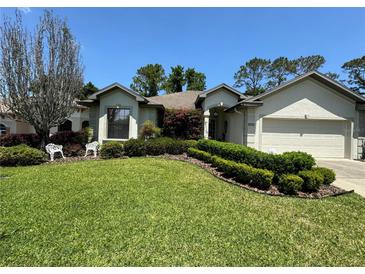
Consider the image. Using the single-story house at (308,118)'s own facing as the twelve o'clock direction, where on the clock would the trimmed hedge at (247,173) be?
The trimmed hedge is roughly at 1 o'clock from the single-story house.

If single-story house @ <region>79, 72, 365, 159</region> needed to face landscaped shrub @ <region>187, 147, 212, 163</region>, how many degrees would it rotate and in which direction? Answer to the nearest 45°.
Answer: approximately 45° to its right

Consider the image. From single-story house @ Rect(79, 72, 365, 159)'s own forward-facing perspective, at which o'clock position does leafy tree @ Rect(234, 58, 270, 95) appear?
The leafy tree is roughly at 6 o'clock from the single-story house.

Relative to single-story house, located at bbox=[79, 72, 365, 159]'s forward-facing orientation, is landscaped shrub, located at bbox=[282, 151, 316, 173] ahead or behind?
ahead

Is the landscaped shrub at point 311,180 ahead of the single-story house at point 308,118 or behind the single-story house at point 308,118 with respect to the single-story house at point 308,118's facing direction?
ahead

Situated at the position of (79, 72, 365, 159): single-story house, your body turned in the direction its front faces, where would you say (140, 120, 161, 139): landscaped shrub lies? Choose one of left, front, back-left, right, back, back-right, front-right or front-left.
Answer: right

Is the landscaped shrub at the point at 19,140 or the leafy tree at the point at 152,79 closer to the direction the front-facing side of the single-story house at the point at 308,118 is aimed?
the landscaped shrub

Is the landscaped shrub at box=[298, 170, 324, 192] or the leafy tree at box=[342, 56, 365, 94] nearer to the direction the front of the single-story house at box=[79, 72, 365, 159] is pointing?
the landscaped shrub

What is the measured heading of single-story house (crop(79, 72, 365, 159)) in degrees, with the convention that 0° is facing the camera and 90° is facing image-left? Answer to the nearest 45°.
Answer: approximately 0°
